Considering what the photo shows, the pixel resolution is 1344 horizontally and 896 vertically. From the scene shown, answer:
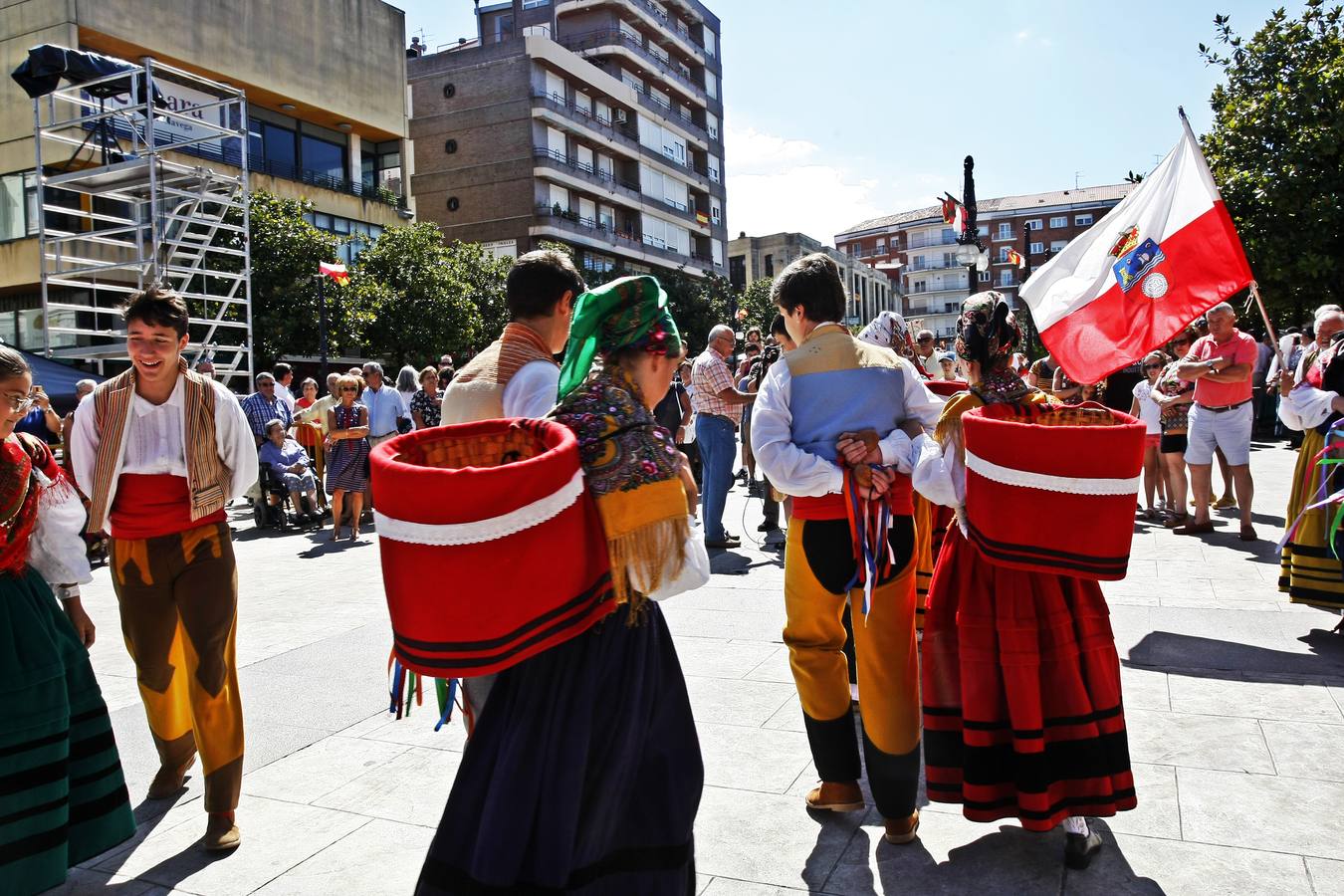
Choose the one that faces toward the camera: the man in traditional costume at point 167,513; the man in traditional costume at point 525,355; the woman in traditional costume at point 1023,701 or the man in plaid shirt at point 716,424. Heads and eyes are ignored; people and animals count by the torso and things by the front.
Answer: the man in traditional costume at point 167,513

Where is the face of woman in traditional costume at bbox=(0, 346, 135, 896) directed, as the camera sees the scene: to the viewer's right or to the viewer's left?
to the viewer's right

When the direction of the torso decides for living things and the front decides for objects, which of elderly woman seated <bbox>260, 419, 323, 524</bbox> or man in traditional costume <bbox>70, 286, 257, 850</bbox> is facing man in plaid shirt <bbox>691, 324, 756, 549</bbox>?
the elderly woman seated

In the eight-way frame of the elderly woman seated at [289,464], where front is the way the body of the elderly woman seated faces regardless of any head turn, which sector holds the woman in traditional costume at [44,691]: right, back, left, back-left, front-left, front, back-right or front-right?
front-right

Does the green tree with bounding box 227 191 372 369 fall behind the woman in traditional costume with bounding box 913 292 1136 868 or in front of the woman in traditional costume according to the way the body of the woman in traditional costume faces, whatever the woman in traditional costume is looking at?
in front

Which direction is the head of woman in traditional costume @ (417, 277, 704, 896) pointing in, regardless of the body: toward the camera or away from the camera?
away from the camera

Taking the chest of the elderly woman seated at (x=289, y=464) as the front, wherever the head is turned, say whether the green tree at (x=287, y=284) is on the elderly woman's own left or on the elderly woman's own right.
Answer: on the elderly woman's own left

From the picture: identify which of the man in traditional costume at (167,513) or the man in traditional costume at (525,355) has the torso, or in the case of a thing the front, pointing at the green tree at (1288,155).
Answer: the man in traditional costume at (525,355)

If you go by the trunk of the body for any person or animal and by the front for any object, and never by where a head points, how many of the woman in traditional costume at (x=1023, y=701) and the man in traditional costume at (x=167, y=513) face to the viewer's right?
0

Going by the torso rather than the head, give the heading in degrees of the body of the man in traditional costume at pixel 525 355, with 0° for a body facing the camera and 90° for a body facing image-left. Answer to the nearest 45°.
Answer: approximately 225°
